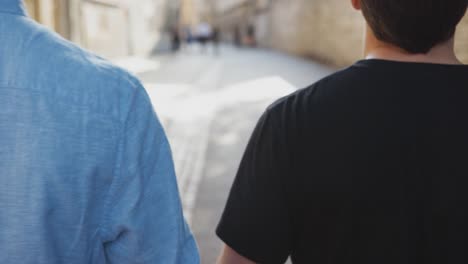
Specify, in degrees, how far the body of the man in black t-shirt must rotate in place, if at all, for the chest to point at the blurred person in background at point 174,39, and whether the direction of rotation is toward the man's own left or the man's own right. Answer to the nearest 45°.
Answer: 0° — they already face them

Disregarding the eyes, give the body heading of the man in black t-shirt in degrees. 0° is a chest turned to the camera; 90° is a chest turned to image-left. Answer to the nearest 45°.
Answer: approximately 180°
